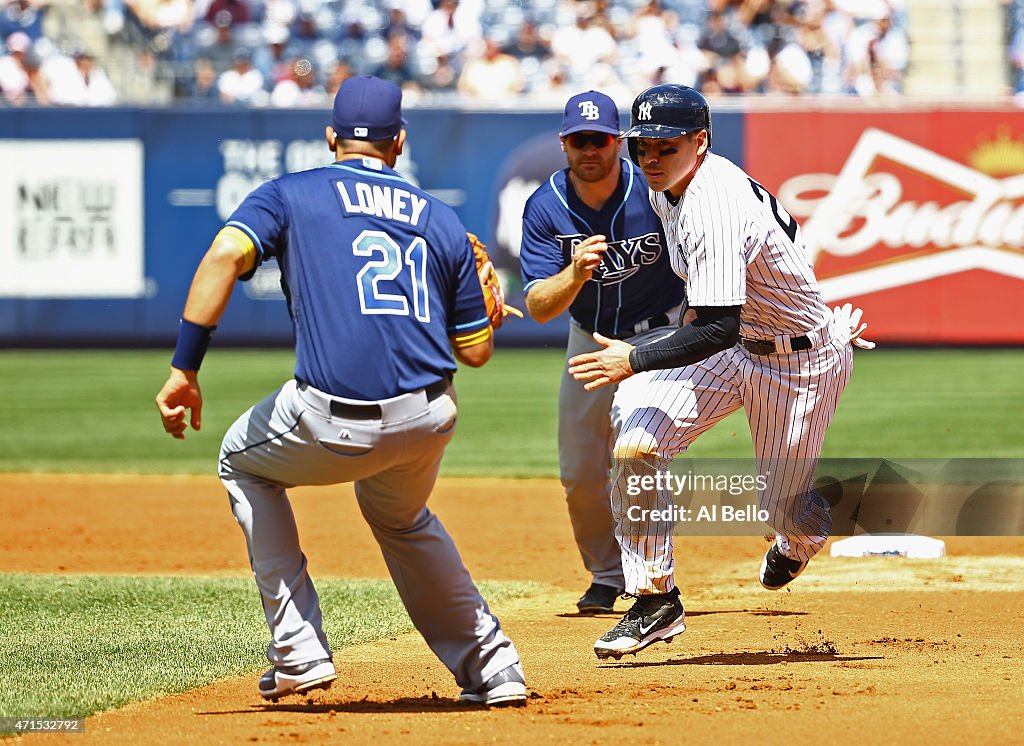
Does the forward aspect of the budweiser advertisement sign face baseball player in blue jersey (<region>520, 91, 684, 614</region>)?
yes

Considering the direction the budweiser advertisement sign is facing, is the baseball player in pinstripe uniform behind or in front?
in front

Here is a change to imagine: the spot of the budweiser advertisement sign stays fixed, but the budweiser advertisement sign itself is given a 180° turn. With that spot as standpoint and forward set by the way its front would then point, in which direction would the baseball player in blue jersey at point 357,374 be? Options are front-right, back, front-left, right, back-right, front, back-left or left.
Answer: back

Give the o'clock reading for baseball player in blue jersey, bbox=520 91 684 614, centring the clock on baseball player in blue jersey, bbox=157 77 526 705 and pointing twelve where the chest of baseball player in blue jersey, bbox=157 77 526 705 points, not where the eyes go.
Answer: baseball player in blue jersey, bbox=520 91 684 614 is roughly at 1 o'clock from baseball player in blue jersey, bbox=157 77 526 705.

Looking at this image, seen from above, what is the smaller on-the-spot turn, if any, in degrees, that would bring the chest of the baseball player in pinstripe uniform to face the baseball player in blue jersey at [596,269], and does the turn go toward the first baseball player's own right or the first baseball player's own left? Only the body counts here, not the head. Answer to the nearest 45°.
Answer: approximately 90° to the first baseball player's own right

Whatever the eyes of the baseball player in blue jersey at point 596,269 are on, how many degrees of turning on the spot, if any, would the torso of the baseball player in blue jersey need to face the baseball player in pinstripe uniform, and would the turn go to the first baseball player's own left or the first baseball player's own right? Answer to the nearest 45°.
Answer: approximately 45° to the first baseball player's own left

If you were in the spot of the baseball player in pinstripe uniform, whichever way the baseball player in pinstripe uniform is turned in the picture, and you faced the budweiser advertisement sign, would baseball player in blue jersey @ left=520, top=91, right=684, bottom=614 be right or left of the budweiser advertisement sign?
left

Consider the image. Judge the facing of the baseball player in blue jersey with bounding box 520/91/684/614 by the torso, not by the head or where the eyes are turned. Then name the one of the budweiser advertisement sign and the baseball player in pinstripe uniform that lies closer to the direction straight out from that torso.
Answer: the baseball player in pinstripe uniform

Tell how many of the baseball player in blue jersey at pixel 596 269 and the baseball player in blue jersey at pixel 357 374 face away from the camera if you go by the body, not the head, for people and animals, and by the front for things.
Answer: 1

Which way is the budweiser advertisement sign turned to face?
toward the camera

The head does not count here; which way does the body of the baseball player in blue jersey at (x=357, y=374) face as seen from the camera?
away from the camera

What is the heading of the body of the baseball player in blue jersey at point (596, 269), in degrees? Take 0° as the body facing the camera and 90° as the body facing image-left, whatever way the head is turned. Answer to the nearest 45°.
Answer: approximately 0°

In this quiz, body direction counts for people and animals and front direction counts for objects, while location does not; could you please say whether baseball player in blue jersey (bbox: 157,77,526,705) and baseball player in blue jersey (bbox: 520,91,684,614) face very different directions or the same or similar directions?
very different directions

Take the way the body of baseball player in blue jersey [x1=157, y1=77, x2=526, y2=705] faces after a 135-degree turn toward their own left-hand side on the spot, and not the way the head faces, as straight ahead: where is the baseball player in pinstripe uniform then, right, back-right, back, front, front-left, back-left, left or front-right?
back

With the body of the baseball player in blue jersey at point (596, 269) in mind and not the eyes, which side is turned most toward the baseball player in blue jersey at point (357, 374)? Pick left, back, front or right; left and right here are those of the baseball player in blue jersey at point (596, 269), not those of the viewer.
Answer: front

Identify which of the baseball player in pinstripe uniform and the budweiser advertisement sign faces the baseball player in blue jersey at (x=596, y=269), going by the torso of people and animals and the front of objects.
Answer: the budweiser advertisement sign
